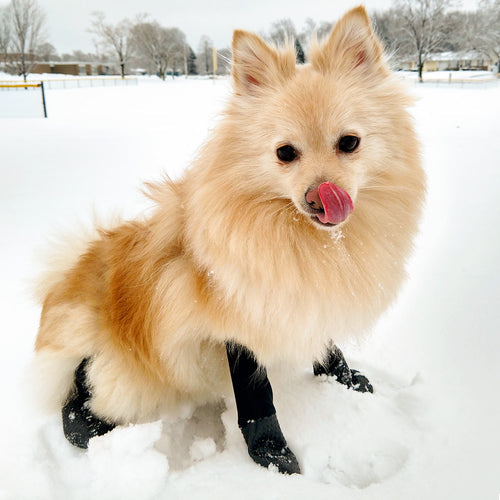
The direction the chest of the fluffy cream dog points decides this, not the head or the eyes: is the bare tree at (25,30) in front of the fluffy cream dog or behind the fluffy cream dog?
behind

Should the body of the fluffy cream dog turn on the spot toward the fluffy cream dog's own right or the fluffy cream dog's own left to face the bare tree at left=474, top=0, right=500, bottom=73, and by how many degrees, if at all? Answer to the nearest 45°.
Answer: approximately 90° to the fluffy cream dog's own left

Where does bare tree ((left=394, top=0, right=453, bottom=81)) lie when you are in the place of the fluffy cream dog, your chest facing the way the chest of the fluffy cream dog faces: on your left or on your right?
on your left

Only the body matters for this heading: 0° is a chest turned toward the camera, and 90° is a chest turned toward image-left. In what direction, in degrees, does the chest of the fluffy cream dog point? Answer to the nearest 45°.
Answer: approximately 315°

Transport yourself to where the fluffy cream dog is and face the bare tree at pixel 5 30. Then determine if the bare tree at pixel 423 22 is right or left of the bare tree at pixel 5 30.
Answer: right

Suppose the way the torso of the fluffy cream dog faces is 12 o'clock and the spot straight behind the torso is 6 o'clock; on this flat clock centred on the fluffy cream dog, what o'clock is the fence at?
The fence is roughly at 7 o'clock from the fluffy cream dog.
